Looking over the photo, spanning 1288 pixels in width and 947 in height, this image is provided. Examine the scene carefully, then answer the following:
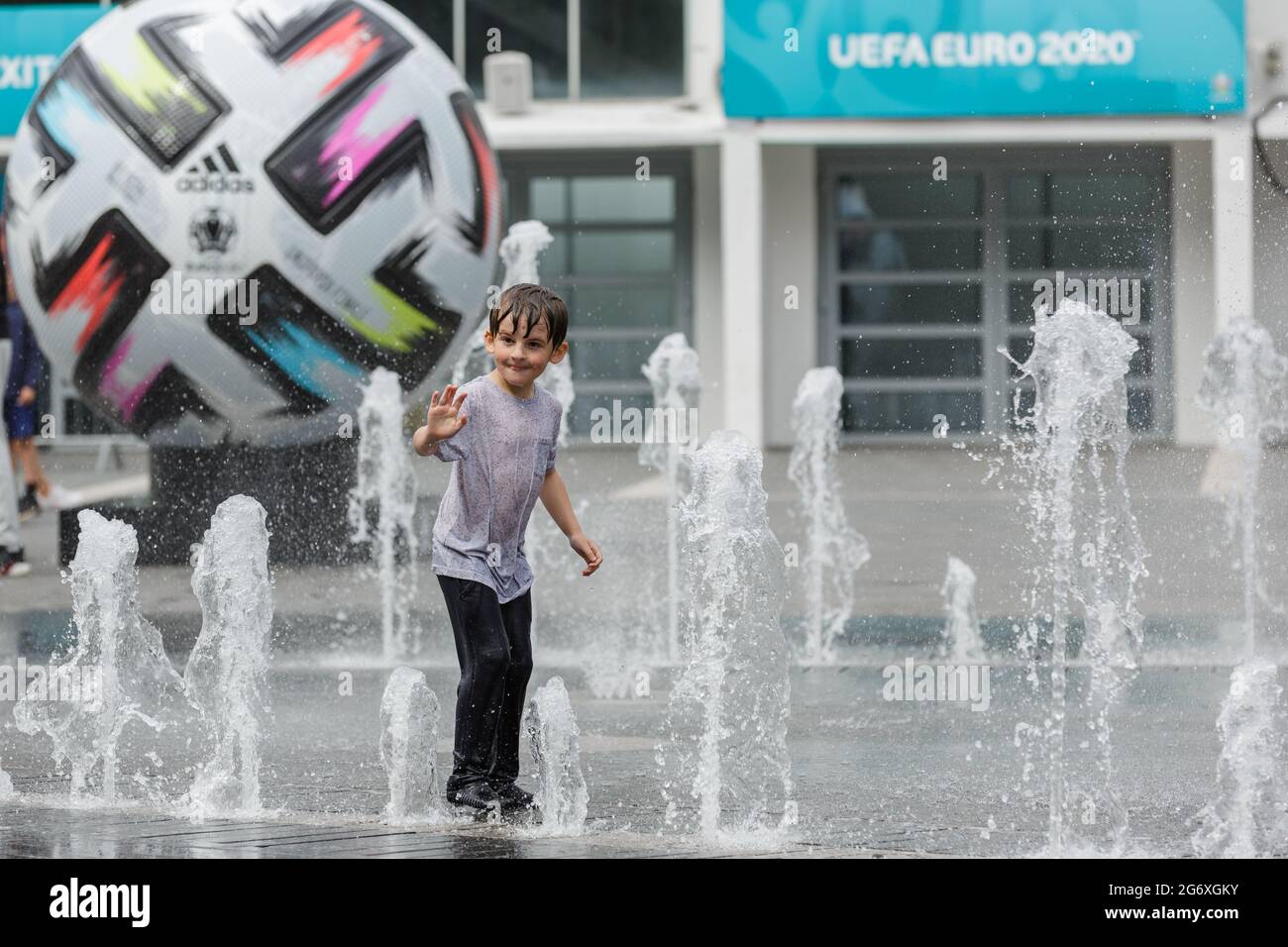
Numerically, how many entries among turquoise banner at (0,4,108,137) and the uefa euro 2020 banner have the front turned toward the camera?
2

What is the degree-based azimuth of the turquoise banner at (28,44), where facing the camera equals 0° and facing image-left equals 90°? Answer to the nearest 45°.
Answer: approximately 0°

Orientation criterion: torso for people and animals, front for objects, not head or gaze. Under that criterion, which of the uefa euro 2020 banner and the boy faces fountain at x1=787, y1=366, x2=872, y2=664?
the uefa euro 2020 banner

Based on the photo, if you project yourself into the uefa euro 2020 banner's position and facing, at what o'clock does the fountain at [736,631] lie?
The fountain is roughly at 12 o'clock from the uefa euro 2020 banner.

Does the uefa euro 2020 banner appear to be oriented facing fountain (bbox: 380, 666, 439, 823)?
yes

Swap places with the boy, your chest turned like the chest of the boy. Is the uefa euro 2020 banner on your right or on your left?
on your left

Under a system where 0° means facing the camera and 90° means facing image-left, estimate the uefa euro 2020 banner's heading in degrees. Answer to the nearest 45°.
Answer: approximately 0°

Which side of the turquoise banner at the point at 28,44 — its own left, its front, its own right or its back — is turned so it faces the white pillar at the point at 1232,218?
left
